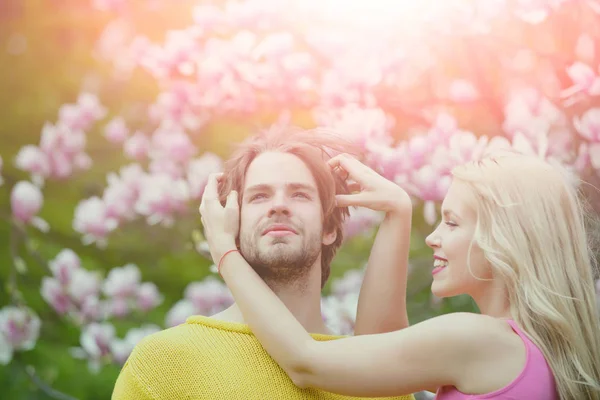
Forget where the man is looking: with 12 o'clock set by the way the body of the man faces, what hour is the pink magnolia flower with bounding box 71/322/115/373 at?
The pink magnolia flower is roughly at 5 o'clock from the man.

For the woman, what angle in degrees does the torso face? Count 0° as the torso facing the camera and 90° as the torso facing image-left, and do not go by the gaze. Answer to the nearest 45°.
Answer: approximately 90°

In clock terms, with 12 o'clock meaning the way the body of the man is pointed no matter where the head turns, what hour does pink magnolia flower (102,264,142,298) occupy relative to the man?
The pink magnolia flower is roughly at 5 o'clock from the man.

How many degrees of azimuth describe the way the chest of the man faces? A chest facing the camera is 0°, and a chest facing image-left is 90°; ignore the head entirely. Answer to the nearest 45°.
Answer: approximately 0°

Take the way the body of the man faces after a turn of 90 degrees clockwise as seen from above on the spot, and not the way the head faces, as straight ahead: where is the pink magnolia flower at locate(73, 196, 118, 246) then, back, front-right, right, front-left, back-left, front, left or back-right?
front-right

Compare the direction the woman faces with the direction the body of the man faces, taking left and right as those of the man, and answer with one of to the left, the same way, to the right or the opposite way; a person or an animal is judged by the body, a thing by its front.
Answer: to the right
